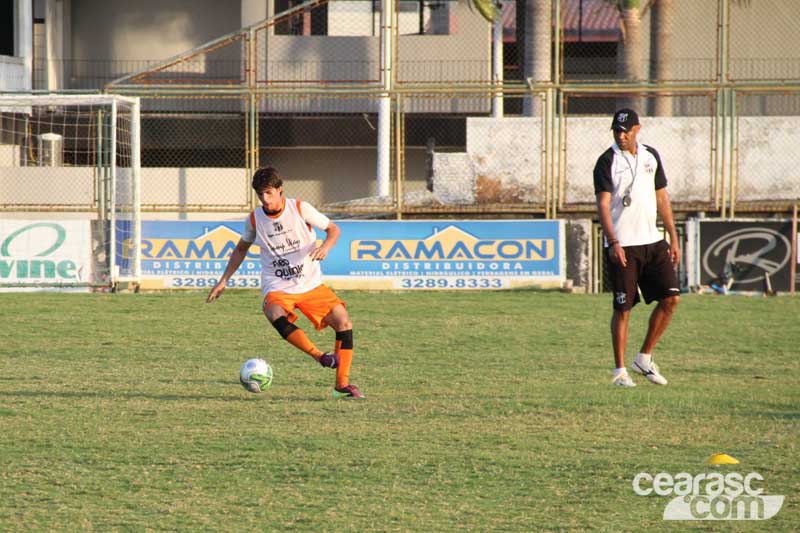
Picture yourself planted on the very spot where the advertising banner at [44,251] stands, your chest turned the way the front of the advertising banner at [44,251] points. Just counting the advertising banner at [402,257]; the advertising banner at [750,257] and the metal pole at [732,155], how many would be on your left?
3

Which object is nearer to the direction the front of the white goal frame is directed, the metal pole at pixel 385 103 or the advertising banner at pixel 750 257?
the advertising banner

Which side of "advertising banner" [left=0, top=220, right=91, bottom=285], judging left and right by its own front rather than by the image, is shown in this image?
front

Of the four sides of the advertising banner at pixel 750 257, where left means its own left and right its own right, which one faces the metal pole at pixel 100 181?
right

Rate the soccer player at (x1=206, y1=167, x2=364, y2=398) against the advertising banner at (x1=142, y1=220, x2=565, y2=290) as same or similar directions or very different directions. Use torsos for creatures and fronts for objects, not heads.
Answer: same or similar directions

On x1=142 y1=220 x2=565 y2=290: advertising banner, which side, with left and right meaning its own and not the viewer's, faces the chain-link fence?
back

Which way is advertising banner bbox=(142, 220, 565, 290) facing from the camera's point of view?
toward the camera

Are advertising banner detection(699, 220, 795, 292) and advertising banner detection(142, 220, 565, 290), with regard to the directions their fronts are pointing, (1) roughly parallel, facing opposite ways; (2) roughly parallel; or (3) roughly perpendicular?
roughly parallel

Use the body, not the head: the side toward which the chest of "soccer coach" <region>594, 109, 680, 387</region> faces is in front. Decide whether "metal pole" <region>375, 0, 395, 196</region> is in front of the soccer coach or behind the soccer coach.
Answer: behind

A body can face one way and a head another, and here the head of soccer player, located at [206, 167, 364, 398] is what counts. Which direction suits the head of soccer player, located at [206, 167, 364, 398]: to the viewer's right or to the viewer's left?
to the viewer's left

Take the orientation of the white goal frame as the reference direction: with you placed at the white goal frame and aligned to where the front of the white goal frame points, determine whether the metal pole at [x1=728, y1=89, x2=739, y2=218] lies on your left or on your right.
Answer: on your left

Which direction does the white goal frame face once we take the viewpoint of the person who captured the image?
facing the viewer

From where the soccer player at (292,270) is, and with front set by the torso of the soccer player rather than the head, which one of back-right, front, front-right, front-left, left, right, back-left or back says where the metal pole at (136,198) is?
back

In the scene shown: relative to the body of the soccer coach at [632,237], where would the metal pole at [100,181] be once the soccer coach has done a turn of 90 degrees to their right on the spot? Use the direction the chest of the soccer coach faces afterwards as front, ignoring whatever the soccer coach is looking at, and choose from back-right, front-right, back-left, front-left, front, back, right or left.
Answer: front-right

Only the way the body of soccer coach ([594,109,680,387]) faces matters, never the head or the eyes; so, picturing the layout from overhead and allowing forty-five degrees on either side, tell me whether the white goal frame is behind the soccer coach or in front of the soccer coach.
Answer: behind
